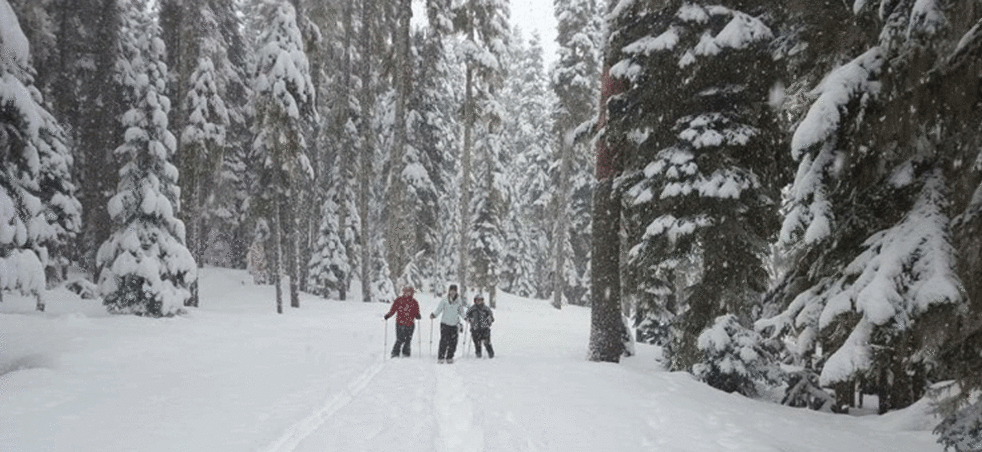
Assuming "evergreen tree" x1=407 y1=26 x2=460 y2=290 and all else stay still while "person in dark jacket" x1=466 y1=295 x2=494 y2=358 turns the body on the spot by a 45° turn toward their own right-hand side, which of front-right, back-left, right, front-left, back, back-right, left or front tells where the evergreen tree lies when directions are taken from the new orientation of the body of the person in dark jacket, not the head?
back-right

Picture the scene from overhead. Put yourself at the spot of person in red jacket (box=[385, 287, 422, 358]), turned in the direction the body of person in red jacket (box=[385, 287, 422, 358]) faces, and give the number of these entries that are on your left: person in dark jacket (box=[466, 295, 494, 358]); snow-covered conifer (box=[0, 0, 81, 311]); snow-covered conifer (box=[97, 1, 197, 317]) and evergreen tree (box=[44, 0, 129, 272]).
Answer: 1

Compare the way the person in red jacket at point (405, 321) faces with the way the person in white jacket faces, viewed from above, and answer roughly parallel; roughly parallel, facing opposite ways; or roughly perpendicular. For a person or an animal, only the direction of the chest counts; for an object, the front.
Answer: roughly parallel

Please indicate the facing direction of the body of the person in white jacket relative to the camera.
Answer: toward the camera

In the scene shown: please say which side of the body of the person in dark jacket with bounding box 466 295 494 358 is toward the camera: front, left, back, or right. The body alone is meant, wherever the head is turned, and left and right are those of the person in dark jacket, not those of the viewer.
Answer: front

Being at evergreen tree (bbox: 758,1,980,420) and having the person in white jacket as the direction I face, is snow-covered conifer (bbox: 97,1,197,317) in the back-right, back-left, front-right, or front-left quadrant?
front-left

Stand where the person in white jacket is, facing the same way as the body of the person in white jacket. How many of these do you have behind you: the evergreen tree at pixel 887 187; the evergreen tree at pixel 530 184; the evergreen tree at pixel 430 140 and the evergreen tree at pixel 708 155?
2
